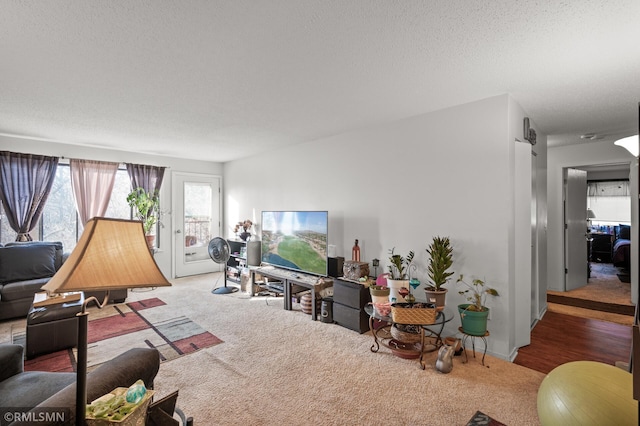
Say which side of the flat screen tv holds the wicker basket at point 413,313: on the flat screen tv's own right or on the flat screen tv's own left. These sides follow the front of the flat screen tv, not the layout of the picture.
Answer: on the flat screen tv's own left

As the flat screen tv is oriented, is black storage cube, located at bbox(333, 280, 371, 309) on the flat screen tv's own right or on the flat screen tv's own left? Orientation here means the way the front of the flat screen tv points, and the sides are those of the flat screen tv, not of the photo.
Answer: on the flat screen tv's own left

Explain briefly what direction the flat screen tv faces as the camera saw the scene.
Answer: facing the viewer and to the left of the viewer

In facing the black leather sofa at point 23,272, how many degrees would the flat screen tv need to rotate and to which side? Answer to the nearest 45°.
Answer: approximately 45° to its right

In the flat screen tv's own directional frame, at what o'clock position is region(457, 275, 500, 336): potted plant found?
The potted plant is roughly at 9 o'clock from the flat screen tv.

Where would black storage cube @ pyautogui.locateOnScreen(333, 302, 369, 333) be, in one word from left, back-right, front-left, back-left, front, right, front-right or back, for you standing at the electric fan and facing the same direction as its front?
left

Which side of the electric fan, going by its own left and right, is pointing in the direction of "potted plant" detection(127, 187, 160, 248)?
right

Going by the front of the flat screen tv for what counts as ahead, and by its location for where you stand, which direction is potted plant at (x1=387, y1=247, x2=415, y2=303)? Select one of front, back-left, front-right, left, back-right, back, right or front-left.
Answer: left

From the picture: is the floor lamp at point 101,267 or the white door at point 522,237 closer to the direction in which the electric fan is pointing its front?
the floor lamp

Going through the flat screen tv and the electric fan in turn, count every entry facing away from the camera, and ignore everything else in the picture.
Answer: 0

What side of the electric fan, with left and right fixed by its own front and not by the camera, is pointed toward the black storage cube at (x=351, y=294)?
left

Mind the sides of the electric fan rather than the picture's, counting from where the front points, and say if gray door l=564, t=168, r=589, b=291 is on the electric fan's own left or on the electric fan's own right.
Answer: on the electric fan's own left
